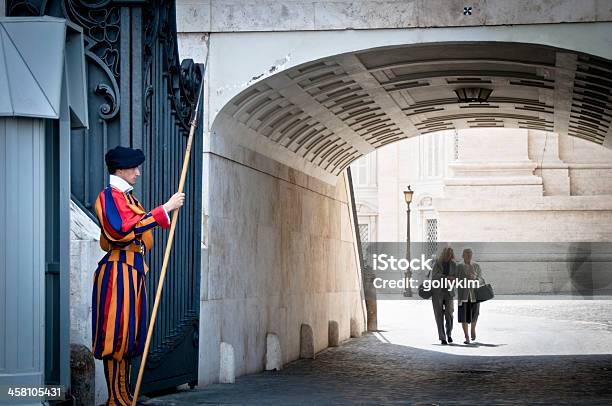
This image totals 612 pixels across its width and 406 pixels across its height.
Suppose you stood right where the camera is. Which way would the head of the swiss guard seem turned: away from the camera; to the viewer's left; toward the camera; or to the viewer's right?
to the viewer's right

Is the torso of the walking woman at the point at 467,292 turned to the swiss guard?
yes

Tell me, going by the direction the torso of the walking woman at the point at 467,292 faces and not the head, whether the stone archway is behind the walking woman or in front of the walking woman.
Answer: in front

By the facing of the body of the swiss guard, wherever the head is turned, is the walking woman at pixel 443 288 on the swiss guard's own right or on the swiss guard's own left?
on the swiss guard's own left

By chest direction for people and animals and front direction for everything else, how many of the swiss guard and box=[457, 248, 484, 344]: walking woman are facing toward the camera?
1

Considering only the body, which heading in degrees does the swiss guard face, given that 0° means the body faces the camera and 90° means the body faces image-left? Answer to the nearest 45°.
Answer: approximately 270°

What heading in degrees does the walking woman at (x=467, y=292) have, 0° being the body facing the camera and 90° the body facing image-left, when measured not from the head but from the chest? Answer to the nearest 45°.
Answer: approximately 0°

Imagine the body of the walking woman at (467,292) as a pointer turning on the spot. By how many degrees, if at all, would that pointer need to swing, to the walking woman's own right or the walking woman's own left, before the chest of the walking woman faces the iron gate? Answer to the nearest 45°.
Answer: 0° — they already face it

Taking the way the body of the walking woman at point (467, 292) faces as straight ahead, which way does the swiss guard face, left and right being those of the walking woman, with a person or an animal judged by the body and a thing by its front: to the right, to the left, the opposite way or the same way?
to the left

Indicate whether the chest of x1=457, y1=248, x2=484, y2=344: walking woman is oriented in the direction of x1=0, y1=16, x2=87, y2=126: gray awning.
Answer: yes
